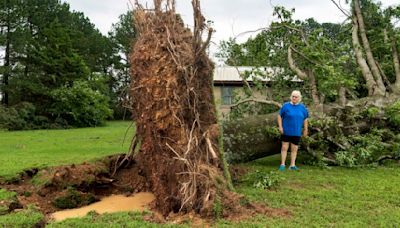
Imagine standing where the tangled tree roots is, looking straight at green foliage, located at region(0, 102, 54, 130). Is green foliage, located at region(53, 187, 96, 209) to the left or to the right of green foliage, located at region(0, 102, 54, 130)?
left

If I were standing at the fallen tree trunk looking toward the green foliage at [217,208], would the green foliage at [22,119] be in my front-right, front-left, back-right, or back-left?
back-right

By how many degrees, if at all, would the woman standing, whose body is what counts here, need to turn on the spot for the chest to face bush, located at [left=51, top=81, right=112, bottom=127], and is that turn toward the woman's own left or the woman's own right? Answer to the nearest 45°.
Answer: approximately 135° to the woman's own right

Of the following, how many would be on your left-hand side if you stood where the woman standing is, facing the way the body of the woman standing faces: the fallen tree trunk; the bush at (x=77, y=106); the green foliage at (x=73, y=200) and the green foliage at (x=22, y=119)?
0

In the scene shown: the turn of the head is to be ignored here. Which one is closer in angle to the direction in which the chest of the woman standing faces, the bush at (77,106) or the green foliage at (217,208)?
the green foliage

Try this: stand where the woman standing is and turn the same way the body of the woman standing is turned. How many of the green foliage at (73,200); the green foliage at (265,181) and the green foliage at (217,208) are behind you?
0

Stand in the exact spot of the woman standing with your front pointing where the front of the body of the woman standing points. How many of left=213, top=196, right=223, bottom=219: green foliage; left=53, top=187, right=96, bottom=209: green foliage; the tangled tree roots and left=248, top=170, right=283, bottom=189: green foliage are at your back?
0

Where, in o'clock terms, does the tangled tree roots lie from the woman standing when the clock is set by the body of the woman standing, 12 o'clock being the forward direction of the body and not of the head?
The tangled tree roots is roughly at 1 o'clock from the woman standing.

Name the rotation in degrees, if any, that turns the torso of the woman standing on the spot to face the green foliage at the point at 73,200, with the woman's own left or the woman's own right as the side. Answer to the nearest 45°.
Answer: approximately 45° to the woman's own right

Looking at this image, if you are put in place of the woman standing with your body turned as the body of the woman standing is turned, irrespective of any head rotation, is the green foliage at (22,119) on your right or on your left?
on your right

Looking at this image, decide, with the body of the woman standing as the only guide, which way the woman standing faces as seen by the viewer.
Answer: toward the camera

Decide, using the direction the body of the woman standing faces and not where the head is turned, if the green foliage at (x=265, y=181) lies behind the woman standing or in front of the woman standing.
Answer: in front

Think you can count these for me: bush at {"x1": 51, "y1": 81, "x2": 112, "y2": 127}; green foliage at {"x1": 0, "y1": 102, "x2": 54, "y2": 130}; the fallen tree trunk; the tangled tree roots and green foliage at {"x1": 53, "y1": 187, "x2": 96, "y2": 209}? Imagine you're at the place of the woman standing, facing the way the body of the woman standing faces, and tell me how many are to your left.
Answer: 0

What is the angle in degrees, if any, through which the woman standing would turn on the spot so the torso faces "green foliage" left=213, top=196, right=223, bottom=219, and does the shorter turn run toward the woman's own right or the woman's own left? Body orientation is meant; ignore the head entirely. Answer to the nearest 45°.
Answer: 0° — they already face it
